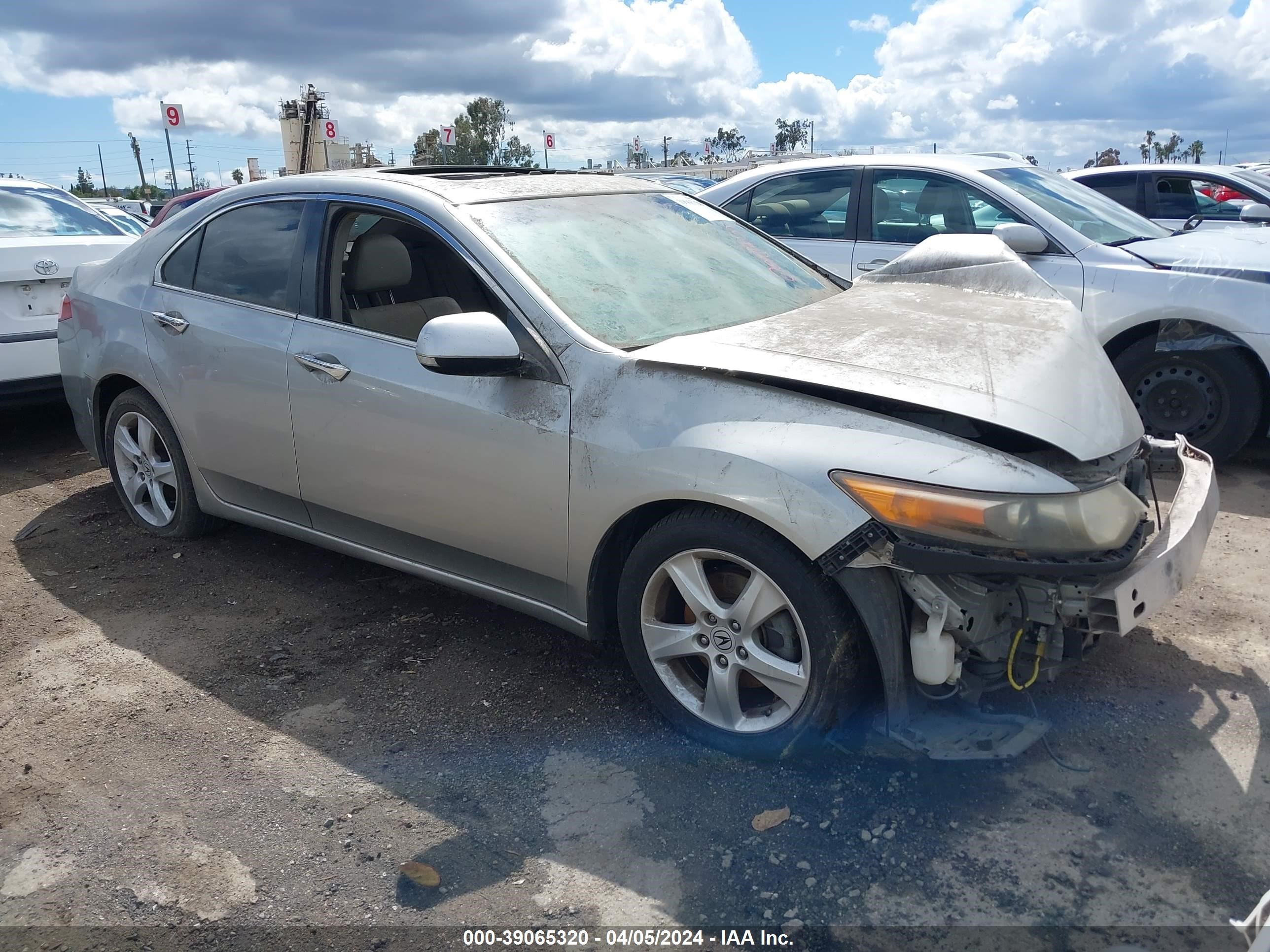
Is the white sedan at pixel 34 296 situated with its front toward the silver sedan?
no

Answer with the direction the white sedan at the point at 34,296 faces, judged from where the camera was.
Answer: facing away from the viewer and to the left of the viewer

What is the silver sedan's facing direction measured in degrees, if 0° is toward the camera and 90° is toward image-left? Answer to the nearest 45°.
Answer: approximately 315°

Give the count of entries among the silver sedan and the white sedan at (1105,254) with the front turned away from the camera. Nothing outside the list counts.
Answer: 0

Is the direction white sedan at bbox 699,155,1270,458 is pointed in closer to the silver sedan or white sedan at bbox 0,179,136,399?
the silver sedan

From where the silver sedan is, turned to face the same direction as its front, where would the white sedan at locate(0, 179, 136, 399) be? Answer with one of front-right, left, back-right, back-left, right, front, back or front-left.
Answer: back

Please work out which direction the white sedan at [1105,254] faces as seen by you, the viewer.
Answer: facing the viewer and to the right of the viewer

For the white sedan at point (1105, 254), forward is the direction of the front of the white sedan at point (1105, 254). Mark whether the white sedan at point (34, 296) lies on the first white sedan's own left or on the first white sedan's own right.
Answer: on the first white sedan's own right

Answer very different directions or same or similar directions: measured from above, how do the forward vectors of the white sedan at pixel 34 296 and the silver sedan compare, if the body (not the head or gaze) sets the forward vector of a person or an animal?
very different directions

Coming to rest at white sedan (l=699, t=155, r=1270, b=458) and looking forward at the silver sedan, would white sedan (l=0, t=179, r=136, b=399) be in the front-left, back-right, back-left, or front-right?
front-right

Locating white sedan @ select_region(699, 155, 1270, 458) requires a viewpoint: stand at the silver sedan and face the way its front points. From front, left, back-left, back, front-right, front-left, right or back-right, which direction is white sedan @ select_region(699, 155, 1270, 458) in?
left

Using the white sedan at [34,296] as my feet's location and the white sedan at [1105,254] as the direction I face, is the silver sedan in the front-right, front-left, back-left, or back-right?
front-right

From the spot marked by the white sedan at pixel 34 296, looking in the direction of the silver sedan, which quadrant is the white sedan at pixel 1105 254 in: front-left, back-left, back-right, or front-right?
front-left

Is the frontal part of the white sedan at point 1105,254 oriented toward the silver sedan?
no
